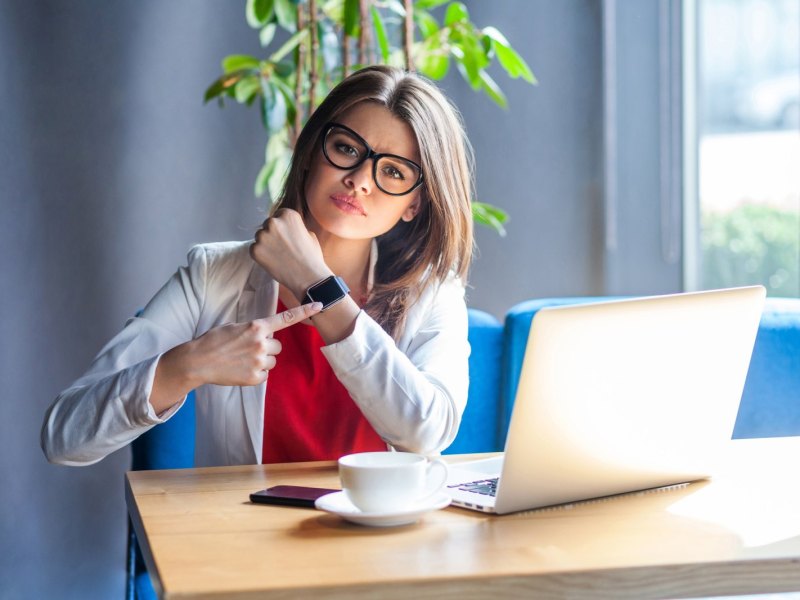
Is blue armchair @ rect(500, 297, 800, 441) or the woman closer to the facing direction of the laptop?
the woman

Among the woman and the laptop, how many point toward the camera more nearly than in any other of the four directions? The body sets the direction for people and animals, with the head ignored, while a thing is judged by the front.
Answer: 1

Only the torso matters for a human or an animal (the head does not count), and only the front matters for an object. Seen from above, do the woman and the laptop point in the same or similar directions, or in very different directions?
very different directions

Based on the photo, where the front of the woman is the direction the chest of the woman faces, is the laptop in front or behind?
in front

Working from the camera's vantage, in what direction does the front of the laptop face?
facing away from the viewer and to the left of the viewer

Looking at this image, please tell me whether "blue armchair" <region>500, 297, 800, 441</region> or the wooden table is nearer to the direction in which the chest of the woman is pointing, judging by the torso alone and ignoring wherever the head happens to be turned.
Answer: the wooden table

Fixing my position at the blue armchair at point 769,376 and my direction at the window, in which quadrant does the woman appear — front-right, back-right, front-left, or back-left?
back-left

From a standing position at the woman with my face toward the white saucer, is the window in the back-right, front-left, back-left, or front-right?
back-left

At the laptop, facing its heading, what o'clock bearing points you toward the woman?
The woman is roughly at 12 o'clock from the laptop.

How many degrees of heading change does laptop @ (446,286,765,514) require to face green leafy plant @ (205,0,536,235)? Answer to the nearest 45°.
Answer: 0° — it already faces it

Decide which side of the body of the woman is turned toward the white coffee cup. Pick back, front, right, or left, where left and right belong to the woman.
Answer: front

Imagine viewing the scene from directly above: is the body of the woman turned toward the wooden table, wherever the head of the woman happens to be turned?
yes

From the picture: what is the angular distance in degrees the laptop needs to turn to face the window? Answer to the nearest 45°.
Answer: approximately 45° to its right

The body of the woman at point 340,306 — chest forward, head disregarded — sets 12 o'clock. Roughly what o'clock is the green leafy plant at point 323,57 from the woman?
The green leafy plant is roughly at 6 o'clock from the woman.

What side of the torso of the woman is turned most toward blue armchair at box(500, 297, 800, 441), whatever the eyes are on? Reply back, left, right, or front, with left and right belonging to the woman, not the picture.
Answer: left
